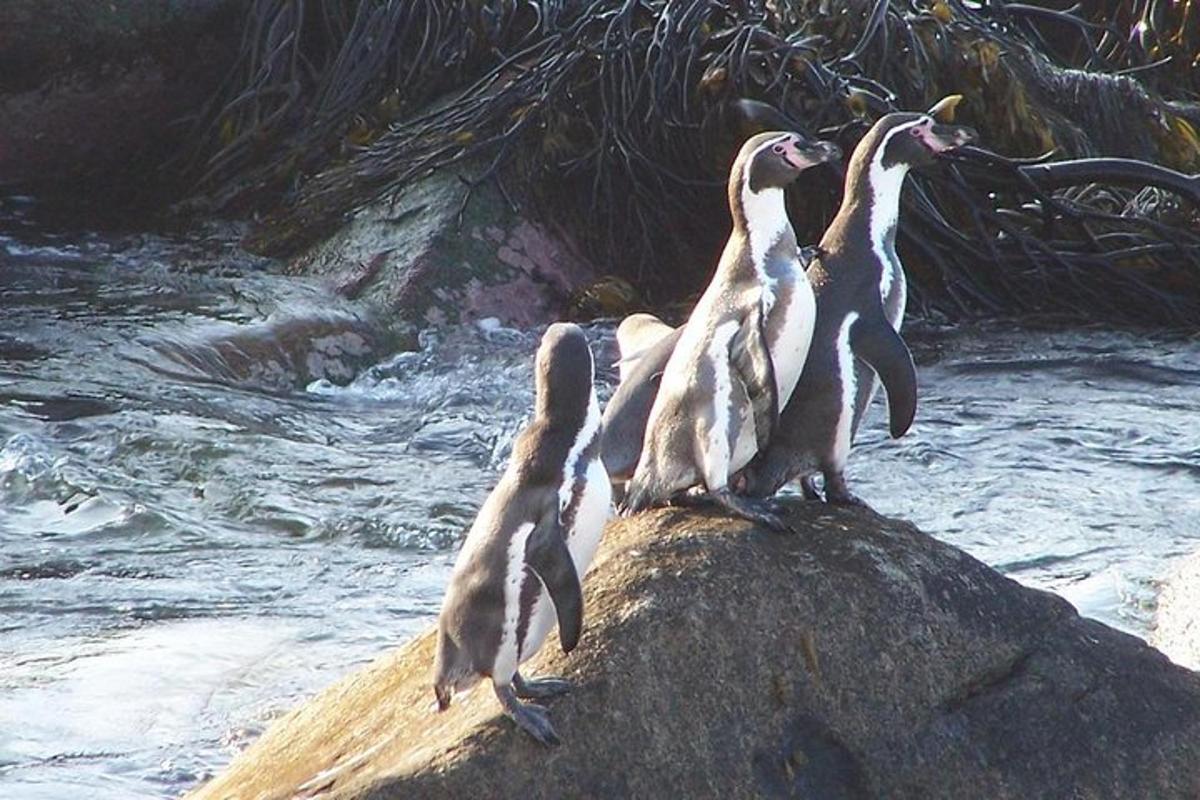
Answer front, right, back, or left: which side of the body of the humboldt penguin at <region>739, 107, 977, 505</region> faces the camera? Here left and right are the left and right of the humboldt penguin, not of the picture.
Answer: right

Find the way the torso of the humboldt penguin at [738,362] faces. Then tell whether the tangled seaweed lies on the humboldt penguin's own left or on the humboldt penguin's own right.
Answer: on the humboldt penguin's own left

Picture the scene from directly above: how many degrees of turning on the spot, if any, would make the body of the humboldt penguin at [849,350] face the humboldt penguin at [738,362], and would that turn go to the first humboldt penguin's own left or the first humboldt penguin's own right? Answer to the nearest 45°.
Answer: approximately 135° to the first humboldt penguin's own right

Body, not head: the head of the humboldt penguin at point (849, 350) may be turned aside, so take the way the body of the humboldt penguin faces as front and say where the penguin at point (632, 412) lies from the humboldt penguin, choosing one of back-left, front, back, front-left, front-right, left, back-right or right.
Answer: back
